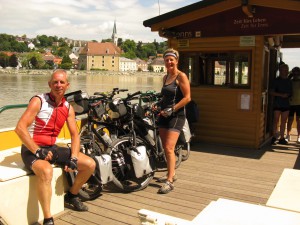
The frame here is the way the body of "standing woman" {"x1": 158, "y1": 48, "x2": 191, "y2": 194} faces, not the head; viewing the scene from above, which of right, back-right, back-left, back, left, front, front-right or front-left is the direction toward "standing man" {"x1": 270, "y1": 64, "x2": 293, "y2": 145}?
back

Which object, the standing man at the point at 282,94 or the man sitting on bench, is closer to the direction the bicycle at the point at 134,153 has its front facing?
the man sitting on bench

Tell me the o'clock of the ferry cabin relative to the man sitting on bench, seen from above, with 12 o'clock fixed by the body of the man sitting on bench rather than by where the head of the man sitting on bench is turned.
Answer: The ferry cabin is roughly at 9 o'clock from the man sitting on bench.

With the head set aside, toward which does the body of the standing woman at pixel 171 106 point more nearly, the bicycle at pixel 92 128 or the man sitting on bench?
the man sitting on bench

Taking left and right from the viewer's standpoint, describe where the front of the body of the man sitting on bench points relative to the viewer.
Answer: facing the viewer and to the right of the viewer

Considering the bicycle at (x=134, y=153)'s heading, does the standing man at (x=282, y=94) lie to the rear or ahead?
to the rear

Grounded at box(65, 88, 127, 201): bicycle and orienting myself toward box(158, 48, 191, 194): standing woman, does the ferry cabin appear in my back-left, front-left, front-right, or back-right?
front-left

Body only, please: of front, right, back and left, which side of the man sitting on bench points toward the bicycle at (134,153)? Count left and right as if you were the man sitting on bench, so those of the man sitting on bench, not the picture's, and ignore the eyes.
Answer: left

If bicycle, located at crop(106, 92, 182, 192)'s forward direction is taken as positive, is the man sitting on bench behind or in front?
in front

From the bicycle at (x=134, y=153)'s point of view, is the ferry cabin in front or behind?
behind

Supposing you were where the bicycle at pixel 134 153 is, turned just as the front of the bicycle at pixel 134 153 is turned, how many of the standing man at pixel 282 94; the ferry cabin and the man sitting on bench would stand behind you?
2

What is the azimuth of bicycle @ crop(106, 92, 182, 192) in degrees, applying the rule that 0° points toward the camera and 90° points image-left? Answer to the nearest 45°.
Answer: approximately 45°

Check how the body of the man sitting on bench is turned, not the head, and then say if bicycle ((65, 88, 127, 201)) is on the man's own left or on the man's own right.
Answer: on the man's own left
